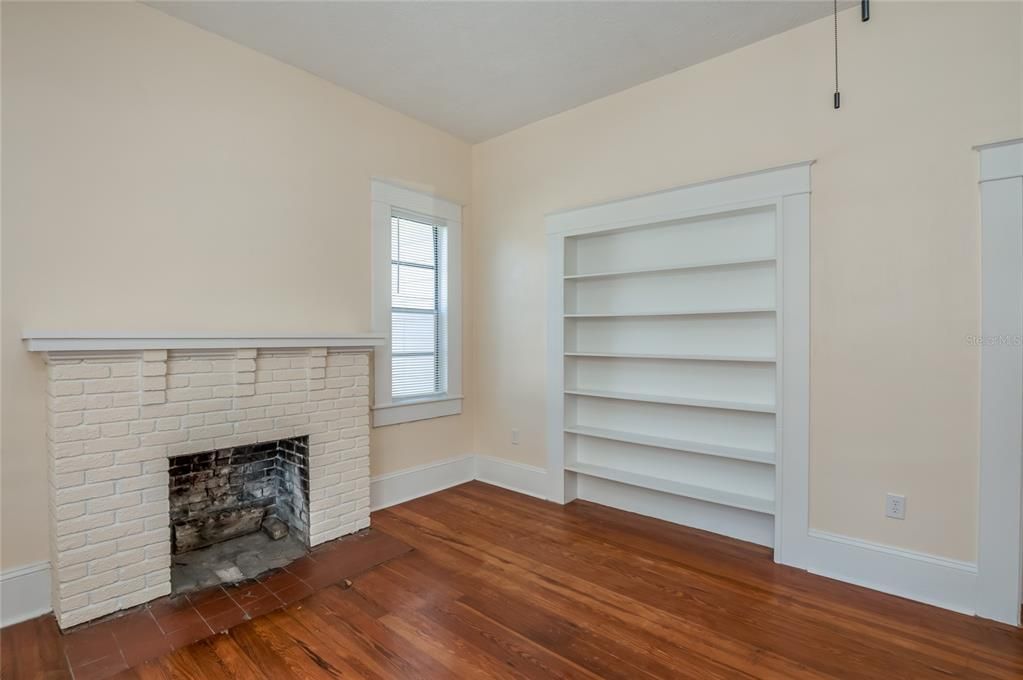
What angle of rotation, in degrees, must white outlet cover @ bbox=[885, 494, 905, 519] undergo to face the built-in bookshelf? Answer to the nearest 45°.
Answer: approximately 90° to its right

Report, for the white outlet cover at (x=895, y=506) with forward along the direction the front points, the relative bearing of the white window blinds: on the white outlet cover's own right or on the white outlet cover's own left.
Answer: on the white outlet cover's own right

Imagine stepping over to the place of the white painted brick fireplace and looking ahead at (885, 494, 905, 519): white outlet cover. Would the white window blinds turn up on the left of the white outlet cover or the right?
left

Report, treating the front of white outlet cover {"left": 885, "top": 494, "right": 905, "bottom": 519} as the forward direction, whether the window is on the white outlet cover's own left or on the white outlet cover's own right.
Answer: on the white outlet cover's own right

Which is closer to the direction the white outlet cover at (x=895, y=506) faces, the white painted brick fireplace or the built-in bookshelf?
the white painted brick fireplace

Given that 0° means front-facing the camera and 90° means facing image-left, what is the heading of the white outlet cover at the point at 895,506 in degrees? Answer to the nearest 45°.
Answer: approximately 0°

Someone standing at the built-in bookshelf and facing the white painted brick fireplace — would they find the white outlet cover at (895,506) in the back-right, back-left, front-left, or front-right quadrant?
back-left

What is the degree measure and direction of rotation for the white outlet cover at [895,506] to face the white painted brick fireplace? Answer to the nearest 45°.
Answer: approximately 45° to its right
